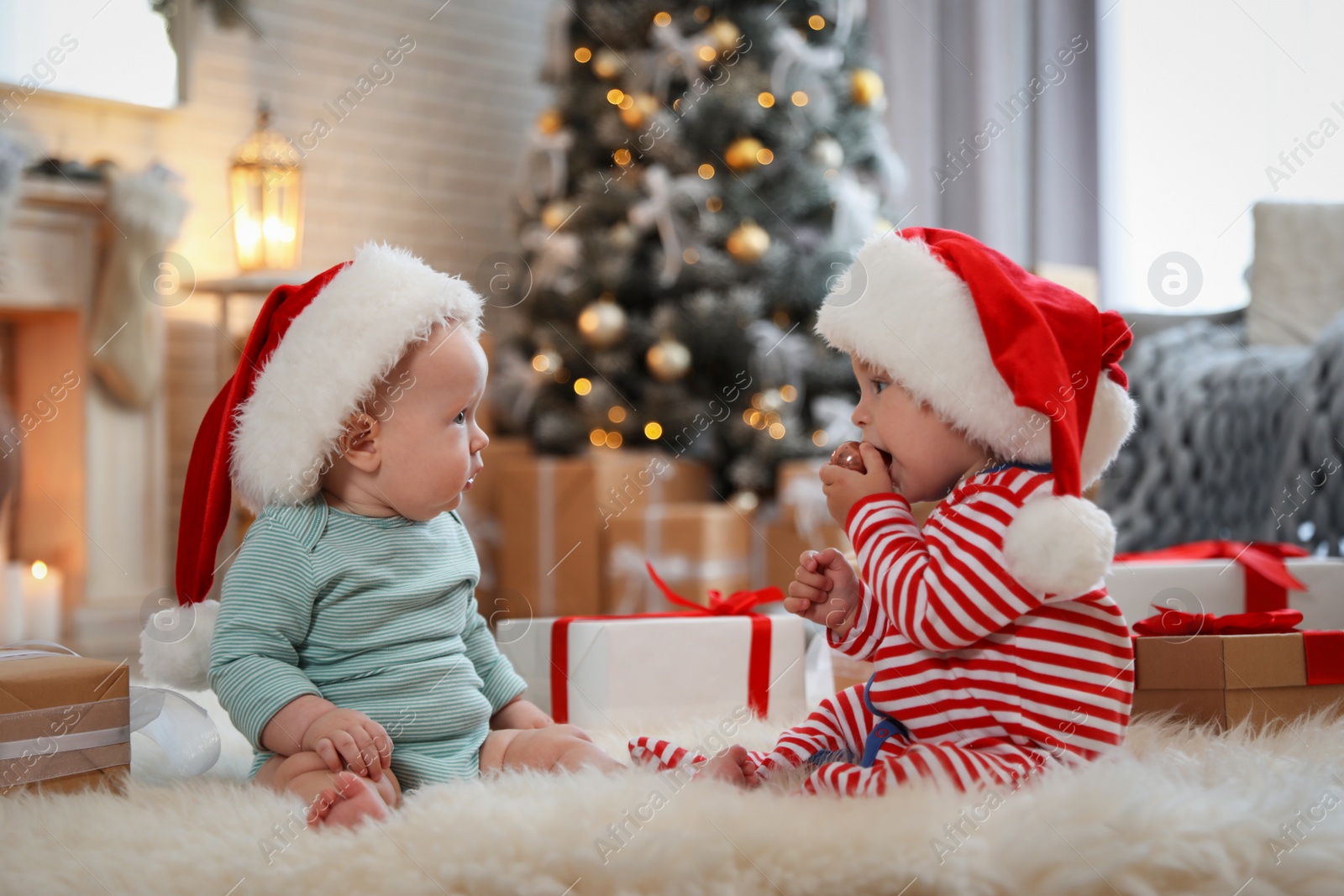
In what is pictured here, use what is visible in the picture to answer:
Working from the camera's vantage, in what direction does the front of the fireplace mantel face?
facing the viewer

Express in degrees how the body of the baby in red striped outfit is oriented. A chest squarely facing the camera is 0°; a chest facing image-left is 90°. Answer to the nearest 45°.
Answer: approximately 90°

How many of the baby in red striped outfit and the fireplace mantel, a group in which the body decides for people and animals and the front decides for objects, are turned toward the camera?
1

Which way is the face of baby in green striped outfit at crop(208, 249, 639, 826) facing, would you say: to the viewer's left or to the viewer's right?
to the viewer's right

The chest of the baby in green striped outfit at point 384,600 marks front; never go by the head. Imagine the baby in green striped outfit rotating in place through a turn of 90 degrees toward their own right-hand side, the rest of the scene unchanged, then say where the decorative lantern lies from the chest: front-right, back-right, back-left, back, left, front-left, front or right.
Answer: back-right

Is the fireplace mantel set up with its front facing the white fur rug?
yes

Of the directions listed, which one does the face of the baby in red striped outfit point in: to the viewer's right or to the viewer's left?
to the viewer's left

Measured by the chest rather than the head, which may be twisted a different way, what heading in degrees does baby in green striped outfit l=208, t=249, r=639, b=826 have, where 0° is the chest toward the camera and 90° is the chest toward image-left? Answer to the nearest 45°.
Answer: approximately 315°
